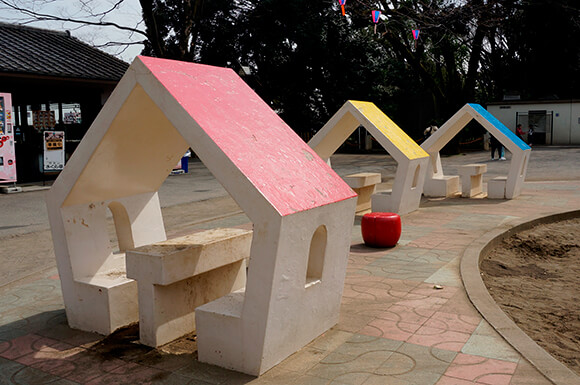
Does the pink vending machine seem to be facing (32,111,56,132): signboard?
no

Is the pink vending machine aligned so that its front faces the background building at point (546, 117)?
no

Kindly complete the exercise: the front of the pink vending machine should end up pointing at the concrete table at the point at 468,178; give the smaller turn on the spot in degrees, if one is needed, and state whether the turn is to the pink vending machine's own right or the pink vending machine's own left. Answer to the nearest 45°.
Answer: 0° — it already faces it

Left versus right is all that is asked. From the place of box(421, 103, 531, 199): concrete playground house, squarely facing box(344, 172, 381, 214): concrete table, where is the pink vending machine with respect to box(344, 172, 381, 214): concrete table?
right

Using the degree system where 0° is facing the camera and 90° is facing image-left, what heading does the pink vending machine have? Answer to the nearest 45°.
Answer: approximately 315°

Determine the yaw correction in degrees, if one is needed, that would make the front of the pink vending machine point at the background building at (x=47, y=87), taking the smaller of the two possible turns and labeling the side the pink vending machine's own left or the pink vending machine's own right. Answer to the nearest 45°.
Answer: approximately 135° to the pink vending machine's own left

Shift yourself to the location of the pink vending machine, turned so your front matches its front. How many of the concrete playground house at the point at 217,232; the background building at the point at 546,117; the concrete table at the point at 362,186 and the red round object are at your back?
0

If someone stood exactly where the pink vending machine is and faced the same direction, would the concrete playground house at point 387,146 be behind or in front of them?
in front

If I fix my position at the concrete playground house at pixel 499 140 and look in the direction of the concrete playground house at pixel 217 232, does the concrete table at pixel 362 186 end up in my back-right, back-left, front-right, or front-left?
front-right

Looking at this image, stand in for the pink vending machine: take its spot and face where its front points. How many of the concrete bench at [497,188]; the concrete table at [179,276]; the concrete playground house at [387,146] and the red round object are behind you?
0

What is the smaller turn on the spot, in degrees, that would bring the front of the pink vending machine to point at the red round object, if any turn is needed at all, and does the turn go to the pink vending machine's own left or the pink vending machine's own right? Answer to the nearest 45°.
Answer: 0° — it already faces it

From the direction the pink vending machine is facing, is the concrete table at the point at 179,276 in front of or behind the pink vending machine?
in front

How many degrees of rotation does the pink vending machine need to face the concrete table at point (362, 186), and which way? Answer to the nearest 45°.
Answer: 0° — it already faces it

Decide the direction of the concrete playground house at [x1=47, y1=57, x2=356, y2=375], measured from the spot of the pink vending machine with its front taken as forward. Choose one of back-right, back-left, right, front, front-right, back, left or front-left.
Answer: front-right

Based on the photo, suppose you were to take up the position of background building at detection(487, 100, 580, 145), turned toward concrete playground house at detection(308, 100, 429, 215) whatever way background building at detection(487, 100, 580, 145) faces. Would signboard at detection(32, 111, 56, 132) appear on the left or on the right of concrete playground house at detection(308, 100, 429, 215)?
right
